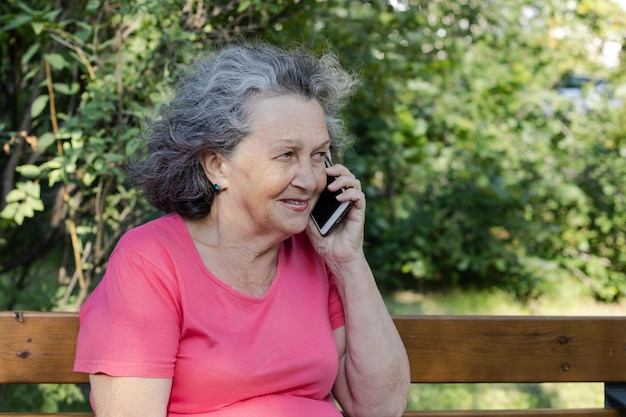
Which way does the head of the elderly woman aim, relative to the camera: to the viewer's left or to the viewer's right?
to the viewer's right

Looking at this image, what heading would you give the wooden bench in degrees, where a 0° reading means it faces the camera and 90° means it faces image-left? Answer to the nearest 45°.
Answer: approximately 0°

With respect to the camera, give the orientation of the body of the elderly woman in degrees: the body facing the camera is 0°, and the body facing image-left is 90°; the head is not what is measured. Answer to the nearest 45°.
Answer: approximately 315°
